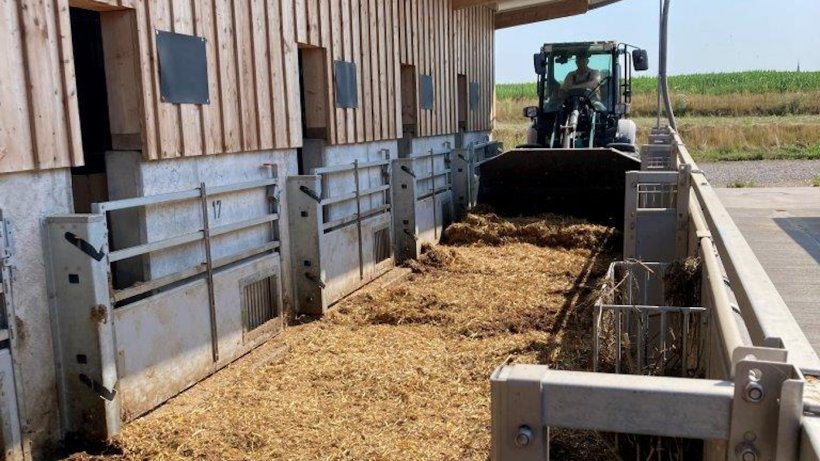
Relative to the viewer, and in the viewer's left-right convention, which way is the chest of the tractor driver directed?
facing the viewer

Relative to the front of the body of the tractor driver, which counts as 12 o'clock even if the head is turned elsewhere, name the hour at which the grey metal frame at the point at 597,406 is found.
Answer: The grey metal frame is roughly at 12 o'clock from the tractor driver.

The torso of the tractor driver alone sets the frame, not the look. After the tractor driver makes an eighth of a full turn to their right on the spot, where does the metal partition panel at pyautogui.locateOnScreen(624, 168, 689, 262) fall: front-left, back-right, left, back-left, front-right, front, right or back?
front-left

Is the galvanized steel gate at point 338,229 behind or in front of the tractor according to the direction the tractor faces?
in front

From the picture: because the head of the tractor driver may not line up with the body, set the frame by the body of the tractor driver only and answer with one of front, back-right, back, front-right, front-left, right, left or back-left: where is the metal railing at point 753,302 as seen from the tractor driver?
front

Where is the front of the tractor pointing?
toward the camera

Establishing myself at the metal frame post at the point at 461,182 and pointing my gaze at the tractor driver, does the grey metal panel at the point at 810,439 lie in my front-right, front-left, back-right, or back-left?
back-right

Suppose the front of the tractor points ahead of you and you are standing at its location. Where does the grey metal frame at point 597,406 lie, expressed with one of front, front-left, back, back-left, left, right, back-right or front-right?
front

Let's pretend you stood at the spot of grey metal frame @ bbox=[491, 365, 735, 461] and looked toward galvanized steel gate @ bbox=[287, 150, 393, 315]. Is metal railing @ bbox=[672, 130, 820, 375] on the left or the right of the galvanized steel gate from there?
right

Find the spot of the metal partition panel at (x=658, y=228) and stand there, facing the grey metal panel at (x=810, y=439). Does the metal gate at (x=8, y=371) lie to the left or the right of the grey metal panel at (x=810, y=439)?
right

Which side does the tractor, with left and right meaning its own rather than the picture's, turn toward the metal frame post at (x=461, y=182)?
right

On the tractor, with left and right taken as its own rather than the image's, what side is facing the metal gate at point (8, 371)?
front

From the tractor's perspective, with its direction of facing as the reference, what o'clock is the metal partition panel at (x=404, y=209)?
The metal partition panel is roughly at 1 o'clock from the tractor.

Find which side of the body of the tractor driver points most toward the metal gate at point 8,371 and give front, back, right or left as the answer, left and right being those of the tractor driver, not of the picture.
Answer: front
